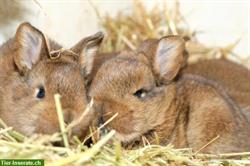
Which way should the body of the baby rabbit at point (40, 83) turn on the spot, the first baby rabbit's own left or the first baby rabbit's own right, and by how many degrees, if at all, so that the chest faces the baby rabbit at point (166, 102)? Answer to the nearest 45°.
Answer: approximately 45° to the first baby rabbit's own left

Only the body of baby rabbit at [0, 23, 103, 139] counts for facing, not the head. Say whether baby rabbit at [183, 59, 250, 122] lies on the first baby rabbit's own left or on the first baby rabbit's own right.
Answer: on the first baby rabbit's own left
